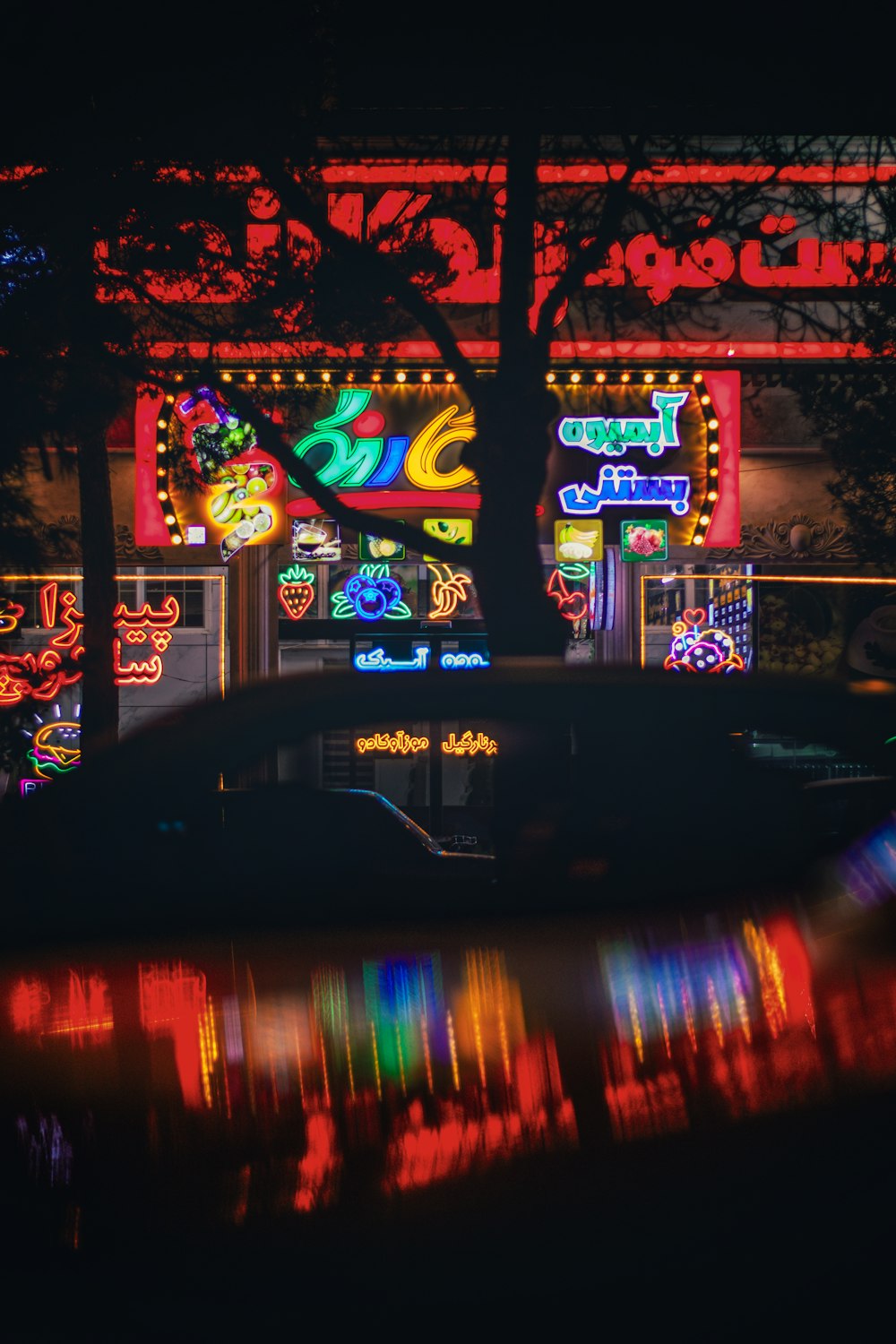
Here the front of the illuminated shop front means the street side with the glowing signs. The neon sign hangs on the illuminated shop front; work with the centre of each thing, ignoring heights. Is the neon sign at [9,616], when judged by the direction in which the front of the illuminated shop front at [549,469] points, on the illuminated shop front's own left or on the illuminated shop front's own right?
on the illuminated shop front's own right

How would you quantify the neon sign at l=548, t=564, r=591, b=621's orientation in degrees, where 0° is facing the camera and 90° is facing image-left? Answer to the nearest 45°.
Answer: approximately 0°

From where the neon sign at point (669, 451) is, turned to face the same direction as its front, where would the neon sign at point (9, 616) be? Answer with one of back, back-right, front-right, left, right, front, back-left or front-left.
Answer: right

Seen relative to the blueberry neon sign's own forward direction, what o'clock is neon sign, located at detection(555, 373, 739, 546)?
The neon sign is roughly at 9 o'clock from the blueberry neon sign.

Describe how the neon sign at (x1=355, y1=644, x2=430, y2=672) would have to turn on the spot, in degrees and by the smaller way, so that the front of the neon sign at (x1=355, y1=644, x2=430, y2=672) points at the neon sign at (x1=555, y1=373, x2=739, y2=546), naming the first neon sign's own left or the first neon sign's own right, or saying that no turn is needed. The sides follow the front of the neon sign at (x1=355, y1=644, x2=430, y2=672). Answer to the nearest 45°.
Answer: approximately 90° to the first neon sign's own left

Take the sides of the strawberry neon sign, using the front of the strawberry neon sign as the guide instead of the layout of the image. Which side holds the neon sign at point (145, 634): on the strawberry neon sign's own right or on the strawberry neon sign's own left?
on the strawberry neon sign's own right

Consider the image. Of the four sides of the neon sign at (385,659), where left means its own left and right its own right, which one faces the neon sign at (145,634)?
right

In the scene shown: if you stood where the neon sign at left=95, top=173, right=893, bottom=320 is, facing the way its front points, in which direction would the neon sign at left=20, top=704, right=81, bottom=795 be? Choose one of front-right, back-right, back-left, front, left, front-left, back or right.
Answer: right

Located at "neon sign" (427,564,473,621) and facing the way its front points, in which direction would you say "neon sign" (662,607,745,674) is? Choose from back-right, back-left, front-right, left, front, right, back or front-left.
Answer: left

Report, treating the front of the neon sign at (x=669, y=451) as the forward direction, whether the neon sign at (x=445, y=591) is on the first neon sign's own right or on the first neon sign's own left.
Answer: on the first neon sign's own right

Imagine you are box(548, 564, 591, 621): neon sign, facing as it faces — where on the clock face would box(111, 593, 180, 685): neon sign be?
box(111, 593, 180, 685): neon sign is roughly at 3 o'clock from box(548, 564, 591, 621): neon sign.
